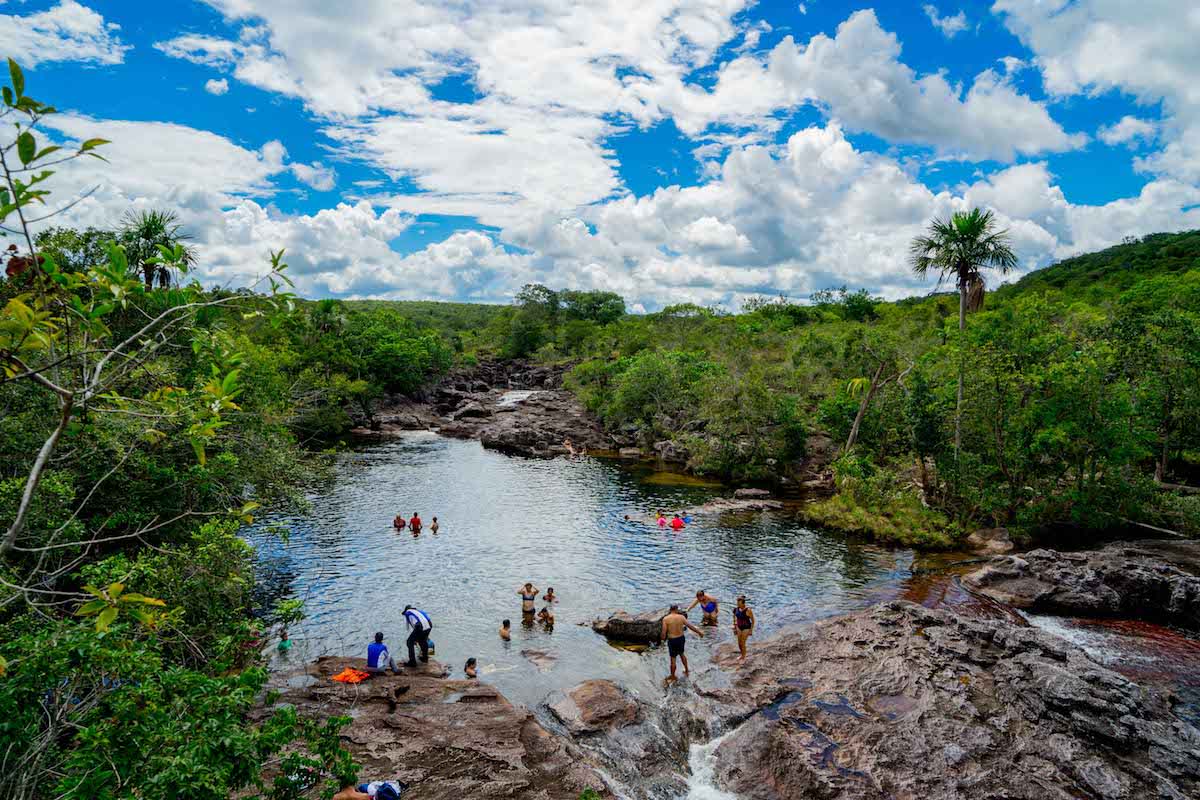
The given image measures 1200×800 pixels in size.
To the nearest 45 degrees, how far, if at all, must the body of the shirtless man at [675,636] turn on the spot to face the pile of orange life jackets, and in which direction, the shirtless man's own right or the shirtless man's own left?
approximately 90° to the shirtless man's own left

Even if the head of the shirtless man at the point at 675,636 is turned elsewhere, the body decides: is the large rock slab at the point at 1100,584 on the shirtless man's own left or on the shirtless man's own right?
on the shirtless man's own right

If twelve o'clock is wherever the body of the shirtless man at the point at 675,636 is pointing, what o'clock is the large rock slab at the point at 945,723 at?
The large rock slab is roughly at 4 o'clock from the shirtless man.

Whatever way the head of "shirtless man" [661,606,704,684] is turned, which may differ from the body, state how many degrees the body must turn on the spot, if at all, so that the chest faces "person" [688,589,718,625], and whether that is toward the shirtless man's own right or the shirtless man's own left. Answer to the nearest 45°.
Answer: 0° — they already face them

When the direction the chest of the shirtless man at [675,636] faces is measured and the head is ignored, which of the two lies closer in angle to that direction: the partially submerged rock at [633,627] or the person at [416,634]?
the partially submerged rock

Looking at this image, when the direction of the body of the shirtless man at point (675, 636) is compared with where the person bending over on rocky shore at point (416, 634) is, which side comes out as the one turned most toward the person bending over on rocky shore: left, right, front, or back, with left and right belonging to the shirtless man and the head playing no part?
left

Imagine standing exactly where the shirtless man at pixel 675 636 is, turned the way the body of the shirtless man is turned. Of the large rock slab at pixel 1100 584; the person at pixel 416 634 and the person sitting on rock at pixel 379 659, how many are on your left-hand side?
2

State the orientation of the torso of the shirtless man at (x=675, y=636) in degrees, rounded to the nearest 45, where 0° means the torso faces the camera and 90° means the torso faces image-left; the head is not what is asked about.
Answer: approximately 180°

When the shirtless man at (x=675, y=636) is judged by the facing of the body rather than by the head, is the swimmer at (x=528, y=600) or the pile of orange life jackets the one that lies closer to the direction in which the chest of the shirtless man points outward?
the swimmer

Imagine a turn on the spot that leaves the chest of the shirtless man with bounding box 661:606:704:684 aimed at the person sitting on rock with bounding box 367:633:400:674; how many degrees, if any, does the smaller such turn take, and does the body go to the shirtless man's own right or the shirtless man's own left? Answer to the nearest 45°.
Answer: approximately 90° to the shirtless man's own left

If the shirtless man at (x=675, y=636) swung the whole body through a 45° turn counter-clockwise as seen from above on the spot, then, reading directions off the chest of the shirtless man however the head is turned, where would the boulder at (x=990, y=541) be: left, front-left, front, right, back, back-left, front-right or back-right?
right

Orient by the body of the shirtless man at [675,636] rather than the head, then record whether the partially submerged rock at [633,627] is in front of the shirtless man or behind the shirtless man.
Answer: in front

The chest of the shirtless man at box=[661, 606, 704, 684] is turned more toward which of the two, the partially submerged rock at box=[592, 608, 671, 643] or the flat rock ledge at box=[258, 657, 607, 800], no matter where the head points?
the partially submerged rock

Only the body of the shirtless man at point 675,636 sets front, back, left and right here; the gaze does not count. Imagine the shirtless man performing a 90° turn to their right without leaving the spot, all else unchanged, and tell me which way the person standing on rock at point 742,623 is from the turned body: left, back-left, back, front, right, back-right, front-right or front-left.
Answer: front-left

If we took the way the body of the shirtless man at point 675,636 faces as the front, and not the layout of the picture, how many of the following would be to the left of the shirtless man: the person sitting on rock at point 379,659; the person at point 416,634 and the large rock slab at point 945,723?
2
